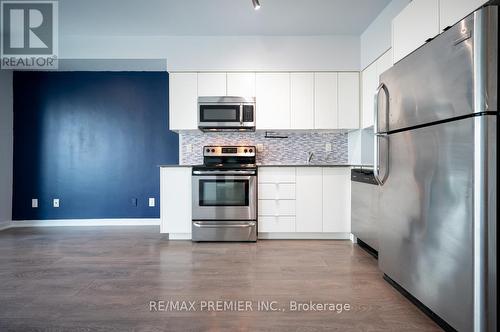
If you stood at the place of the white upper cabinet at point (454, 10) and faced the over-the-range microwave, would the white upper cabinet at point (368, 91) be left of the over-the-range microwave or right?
right

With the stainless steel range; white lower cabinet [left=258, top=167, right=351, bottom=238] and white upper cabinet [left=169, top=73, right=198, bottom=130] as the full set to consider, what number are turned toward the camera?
3

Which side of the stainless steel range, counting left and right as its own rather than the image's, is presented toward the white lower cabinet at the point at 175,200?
right

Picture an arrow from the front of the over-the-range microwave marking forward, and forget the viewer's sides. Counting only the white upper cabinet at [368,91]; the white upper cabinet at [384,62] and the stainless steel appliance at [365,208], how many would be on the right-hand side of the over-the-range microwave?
0

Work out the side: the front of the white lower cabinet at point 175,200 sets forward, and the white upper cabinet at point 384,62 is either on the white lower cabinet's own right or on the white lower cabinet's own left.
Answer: on the white lower cabinet's own left

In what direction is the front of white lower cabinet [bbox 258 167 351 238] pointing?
toward the camera

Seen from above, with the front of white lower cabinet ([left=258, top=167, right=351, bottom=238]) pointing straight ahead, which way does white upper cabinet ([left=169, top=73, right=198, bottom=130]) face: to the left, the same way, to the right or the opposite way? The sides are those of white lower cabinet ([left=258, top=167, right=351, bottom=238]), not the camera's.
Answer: the same way

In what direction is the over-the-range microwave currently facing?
toward the camera

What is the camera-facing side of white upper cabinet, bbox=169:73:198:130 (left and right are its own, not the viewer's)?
front

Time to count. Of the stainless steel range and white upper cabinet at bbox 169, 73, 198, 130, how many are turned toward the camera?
2

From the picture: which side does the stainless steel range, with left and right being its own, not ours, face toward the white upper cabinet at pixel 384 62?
left

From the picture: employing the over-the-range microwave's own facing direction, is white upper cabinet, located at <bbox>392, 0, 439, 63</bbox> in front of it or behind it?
in front

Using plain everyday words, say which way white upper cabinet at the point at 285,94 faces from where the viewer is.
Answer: facing the viewer

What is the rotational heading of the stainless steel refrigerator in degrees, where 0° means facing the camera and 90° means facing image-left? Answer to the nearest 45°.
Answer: approximately 45°

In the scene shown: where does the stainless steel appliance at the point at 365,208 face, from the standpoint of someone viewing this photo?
facing the viewer and to the left of the viewer
